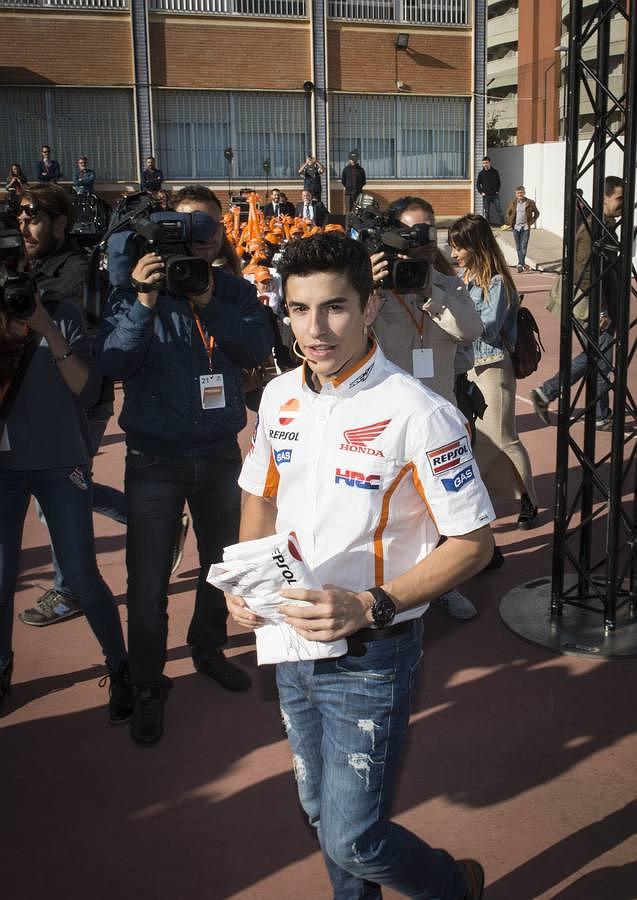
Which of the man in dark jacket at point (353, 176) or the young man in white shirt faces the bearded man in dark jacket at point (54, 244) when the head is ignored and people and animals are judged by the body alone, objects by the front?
the man in dark jacket

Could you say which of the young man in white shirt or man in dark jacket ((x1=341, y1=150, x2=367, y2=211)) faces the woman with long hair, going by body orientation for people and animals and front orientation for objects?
the man in dark jacket

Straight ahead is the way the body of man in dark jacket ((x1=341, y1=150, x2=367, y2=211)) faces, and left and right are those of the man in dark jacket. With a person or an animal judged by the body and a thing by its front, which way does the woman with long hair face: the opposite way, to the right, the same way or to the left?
to the right

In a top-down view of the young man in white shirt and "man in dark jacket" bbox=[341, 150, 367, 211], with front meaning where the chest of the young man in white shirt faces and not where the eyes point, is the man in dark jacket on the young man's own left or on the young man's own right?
on the young man's own right

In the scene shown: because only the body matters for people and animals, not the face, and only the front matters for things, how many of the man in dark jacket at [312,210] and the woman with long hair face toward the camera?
1

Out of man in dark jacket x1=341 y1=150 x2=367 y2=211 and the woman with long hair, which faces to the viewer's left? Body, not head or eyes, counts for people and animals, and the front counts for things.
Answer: the woman with long hair

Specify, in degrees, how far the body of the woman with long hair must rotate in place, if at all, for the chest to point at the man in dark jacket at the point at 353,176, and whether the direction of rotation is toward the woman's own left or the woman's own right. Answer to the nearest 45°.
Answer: approximately 90° to the woman's own right

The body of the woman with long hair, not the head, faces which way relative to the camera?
to the viewer's left

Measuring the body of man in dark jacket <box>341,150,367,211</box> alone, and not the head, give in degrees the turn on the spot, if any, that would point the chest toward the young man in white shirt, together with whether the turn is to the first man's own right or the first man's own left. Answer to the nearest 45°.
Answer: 0° — they already face them

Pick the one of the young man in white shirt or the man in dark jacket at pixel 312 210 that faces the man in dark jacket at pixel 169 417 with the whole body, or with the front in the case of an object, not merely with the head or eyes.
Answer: the man in dark jacket at pixel 312 210

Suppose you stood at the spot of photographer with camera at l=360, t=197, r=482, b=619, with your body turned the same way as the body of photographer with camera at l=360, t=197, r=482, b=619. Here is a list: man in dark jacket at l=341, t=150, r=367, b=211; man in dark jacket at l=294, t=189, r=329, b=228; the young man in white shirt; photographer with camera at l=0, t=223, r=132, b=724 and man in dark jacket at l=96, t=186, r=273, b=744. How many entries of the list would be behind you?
2
